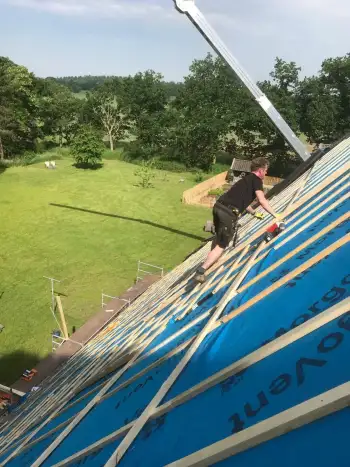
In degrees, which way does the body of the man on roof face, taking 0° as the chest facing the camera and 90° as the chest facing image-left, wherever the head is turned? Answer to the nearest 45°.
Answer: approximately 270°

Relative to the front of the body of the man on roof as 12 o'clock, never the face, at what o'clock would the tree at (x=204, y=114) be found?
The tree is roughly at 9 o'clock from the man on roof.

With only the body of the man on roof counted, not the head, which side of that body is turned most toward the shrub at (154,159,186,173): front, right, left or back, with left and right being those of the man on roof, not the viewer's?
left

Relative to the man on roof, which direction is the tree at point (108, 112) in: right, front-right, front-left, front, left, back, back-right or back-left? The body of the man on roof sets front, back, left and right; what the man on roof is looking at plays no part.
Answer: left

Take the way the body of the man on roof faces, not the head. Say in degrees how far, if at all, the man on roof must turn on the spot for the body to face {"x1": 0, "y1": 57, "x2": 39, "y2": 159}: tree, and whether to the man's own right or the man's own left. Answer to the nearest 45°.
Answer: approximately 90° to the man's own left

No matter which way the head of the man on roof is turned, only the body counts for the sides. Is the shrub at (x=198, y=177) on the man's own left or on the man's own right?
on the man's own left

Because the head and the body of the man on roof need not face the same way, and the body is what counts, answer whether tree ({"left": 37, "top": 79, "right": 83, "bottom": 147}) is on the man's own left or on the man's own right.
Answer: on the man's own left

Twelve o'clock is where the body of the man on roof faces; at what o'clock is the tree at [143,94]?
The tree is roughly at 9 o'clock from the man on roof.

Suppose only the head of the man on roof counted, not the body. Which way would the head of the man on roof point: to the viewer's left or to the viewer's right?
to the viewer's right
